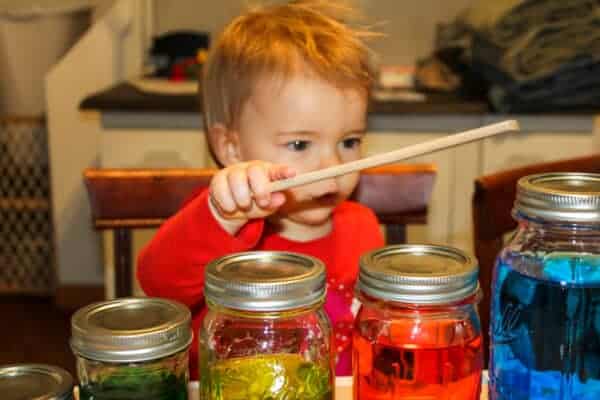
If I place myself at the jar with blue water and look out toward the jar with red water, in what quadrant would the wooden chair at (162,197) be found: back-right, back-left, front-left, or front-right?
front-right

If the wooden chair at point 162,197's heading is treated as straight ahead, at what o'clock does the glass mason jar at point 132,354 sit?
The glass mason jar is roughly at 12 o'clock from the wooden chair.

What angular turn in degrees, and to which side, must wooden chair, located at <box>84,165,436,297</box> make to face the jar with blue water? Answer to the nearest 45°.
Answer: approximately 45° to its left

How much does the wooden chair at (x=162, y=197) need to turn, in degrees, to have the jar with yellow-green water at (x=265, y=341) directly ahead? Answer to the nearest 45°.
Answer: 0° — it already faces it

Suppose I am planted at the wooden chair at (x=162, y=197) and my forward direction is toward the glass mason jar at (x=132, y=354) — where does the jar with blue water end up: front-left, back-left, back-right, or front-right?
front-left

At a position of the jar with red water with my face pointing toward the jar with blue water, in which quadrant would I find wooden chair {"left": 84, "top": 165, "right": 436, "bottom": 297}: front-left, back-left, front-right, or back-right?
back-left

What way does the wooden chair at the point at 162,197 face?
toward the camera

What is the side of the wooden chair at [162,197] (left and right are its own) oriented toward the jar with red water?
front
